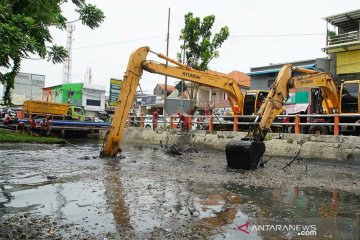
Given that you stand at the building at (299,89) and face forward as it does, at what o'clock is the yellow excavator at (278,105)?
The yellow excavator is roughly at 12 o'clock from the building.

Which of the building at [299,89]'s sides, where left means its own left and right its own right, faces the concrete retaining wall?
front

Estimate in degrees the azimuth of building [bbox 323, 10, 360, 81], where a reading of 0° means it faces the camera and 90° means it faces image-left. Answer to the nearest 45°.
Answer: approximately 45°

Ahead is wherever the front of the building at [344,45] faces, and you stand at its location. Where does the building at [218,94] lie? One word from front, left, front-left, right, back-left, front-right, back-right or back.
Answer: right

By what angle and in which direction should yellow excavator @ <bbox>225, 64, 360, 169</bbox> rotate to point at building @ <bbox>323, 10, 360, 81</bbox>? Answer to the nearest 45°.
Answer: approximately 135° to its right

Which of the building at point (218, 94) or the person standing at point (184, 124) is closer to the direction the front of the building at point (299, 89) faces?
the person standing

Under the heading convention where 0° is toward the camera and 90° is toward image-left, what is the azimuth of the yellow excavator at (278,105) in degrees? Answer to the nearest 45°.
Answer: approximately 45°

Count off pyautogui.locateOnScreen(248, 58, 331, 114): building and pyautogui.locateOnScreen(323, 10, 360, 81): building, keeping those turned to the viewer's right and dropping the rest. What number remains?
0

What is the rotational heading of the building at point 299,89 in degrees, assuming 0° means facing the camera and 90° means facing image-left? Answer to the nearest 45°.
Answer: approximately 0°

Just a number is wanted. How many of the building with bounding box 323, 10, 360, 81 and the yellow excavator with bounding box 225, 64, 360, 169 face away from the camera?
0
